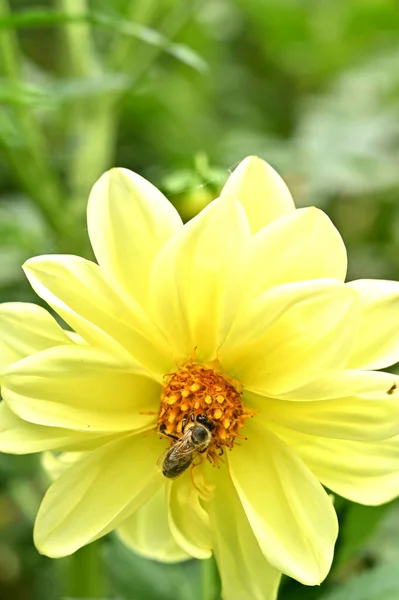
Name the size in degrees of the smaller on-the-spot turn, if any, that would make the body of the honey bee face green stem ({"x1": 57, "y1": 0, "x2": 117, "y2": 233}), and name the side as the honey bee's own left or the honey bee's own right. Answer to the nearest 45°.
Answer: approximately 45° to the honey bee's own left

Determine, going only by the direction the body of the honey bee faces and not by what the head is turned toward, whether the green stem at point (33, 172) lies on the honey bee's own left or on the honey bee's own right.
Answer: on the honey bee's own left

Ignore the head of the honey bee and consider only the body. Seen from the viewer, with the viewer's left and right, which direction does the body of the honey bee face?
facing away from the viewer and to the right of the viewer
